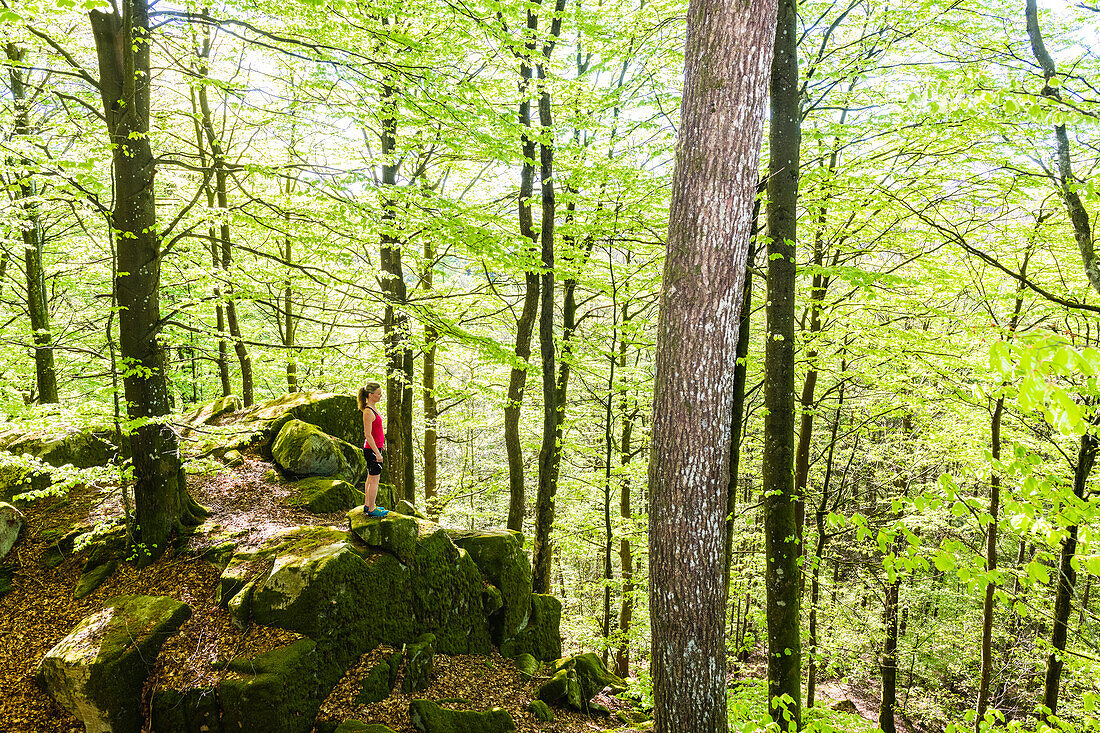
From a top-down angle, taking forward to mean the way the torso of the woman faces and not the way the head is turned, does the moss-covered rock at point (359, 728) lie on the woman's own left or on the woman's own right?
on the woman's own right

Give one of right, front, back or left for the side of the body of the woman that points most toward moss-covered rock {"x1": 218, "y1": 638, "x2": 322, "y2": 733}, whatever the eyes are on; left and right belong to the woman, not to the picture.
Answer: right

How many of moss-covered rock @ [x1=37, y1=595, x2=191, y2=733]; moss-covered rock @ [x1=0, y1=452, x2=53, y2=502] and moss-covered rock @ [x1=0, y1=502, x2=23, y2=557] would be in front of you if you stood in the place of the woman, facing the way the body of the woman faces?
0

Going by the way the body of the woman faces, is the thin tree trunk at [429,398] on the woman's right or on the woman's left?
on the woman's left

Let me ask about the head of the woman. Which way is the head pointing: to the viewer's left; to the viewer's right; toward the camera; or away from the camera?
to the viewer's right

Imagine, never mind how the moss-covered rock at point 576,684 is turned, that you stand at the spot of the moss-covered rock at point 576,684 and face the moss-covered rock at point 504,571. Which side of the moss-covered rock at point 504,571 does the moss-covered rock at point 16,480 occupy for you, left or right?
left

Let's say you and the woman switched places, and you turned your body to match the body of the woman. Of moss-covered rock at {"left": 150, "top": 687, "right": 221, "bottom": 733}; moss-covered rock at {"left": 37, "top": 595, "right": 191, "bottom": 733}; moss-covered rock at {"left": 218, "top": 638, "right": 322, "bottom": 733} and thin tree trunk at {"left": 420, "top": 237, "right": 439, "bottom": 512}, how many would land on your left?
1

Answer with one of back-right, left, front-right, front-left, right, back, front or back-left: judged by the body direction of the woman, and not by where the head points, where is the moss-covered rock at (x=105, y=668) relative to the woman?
back-right

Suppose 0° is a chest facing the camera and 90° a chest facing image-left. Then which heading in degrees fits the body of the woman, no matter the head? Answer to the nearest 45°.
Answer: approximately 270°
